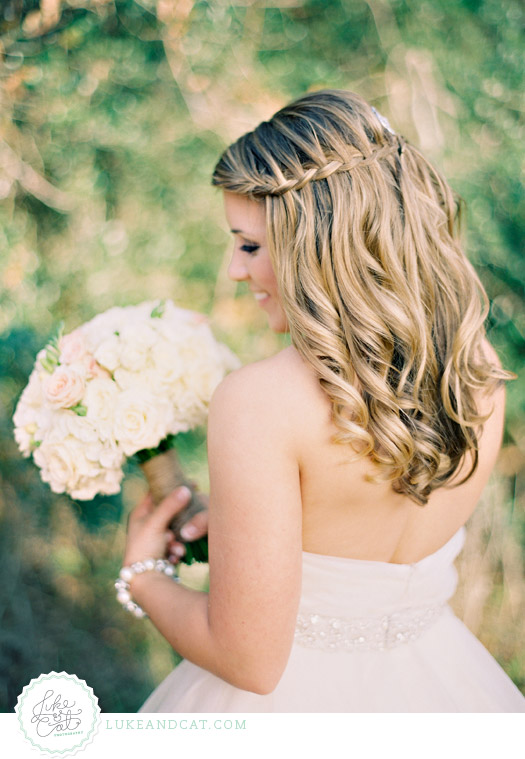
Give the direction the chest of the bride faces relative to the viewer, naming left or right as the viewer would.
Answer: facing away from the viewer and to the left of the viewer
